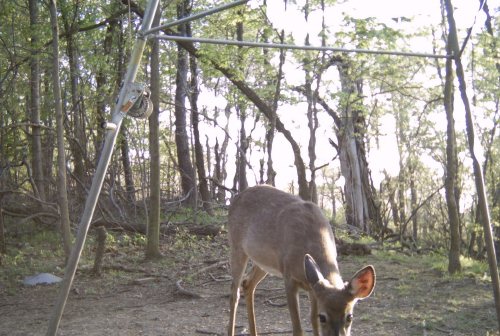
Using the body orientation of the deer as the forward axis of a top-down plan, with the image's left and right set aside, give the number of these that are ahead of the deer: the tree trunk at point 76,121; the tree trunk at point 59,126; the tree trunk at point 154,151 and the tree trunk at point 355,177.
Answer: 0

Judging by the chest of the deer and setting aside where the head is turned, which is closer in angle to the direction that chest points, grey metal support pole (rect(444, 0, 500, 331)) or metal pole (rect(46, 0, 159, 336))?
the grey metal support pole

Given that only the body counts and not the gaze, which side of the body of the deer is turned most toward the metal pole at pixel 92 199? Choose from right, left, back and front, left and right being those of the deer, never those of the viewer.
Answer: right

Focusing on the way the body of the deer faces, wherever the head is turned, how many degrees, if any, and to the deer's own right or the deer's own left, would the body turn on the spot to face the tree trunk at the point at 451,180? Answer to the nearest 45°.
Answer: approximately 90° to the deer's own left

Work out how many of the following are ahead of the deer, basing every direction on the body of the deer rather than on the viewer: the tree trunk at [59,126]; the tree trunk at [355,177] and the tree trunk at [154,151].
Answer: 0

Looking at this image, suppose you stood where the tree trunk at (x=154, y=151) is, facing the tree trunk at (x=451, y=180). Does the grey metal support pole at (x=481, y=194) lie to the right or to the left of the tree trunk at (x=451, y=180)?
right

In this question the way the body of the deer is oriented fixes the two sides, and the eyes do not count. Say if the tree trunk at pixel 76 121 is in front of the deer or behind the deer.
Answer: behind

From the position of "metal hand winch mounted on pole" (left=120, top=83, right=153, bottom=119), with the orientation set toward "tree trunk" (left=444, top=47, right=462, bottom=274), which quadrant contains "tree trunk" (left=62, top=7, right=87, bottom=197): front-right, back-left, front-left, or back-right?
front-left

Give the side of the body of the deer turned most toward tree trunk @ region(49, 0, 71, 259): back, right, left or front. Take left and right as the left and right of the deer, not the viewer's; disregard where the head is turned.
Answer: back

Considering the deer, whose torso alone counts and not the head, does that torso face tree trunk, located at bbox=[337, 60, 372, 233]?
no

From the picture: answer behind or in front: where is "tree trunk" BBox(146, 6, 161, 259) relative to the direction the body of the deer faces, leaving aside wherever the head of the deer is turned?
behind

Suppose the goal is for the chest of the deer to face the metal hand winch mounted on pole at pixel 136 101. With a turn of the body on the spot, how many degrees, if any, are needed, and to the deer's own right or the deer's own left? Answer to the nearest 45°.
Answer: approximately 90° to the deer's own right

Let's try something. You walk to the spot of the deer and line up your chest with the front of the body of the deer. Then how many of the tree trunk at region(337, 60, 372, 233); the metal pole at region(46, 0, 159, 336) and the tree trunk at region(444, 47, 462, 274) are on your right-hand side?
1
